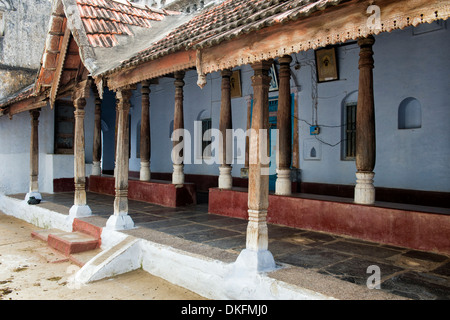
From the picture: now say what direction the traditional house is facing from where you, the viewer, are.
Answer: facing the viewer and to the left of the viewer

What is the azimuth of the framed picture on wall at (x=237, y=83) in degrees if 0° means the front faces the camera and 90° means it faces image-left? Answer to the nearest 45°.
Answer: approximately 45°

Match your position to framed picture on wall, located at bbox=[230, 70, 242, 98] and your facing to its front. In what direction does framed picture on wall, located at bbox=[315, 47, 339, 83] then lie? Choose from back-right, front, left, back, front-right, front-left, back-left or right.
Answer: left

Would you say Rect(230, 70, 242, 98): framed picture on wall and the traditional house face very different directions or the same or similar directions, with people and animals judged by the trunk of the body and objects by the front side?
same or similar directions
